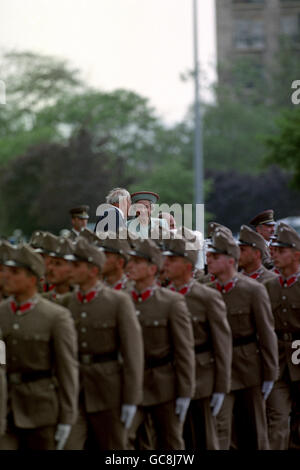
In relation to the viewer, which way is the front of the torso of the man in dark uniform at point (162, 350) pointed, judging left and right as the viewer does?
facing the viewer and to the left of the viewer

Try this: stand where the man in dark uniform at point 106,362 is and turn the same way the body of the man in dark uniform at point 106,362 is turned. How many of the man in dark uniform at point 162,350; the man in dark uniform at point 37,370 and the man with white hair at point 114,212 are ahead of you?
1

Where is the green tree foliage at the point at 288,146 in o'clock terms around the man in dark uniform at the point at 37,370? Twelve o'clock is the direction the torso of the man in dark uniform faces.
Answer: The green tree foliage is roughly at 5 o'clock from the man in dark uniform.

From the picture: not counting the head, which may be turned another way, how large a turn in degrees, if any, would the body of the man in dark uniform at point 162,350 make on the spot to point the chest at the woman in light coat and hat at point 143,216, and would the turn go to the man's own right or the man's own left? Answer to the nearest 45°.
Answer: approximately 135° to the man's own right

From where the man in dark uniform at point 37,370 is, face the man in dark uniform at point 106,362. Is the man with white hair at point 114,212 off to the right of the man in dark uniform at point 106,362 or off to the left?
left

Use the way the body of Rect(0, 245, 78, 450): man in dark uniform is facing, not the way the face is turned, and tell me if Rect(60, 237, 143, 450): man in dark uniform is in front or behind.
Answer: behind
